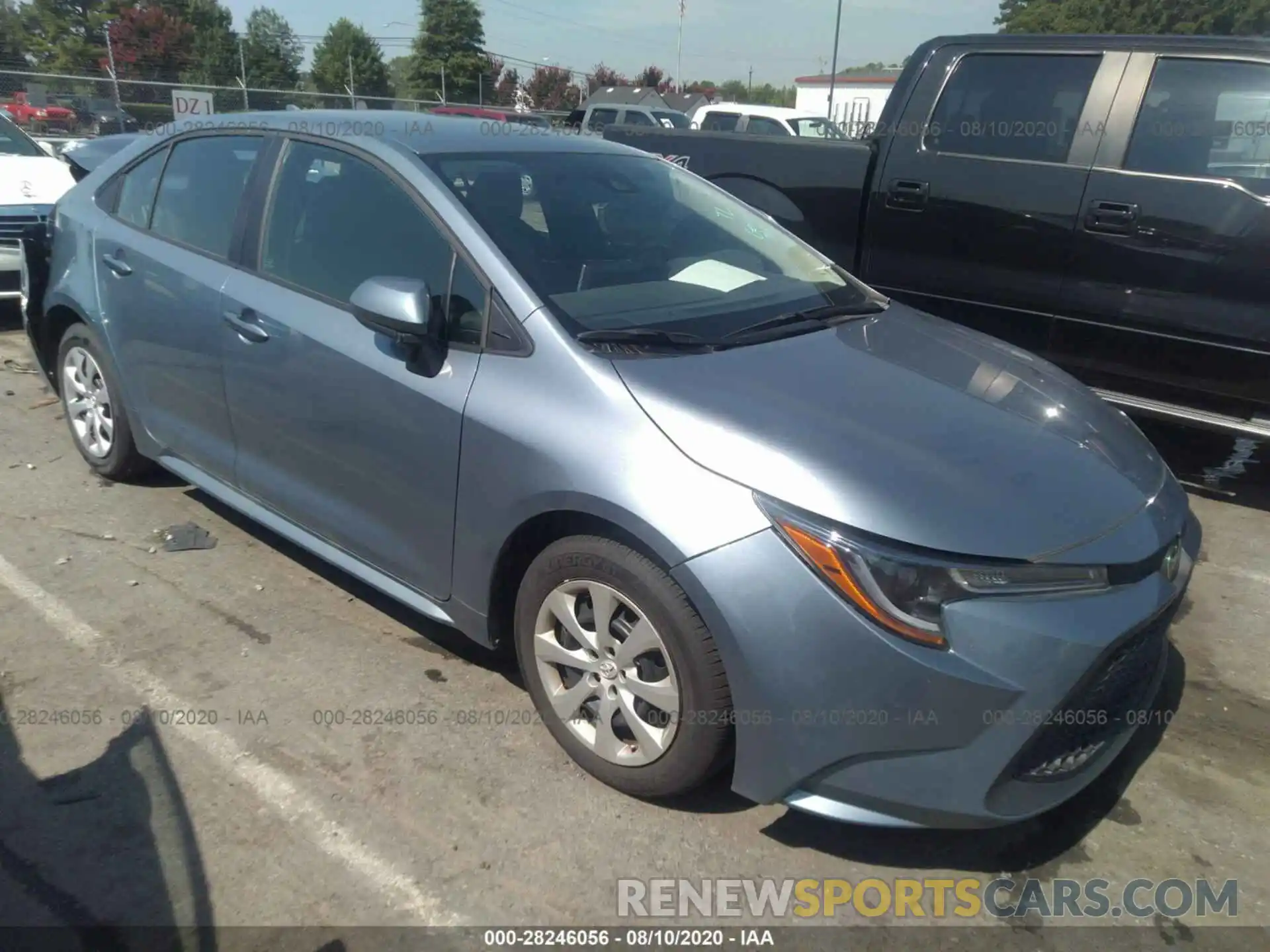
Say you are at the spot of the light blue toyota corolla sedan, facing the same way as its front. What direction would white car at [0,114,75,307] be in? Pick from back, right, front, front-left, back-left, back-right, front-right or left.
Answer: back

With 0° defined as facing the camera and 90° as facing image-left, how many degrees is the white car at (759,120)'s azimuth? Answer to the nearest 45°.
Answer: approximately 315°

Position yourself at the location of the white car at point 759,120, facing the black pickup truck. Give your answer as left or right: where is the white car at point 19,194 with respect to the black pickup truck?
right

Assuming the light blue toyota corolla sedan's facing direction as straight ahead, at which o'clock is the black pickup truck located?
The black pickup truck is roughly at 9 o'clock from the light blue toyota corolla sedan.

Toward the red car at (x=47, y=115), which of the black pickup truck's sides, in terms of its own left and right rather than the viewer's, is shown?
back

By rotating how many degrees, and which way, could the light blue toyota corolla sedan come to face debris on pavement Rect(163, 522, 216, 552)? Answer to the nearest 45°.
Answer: approximately 180°

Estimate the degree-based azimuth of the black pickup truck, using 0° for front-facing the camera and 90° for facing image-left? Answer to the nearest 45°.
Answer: approximately 315°
